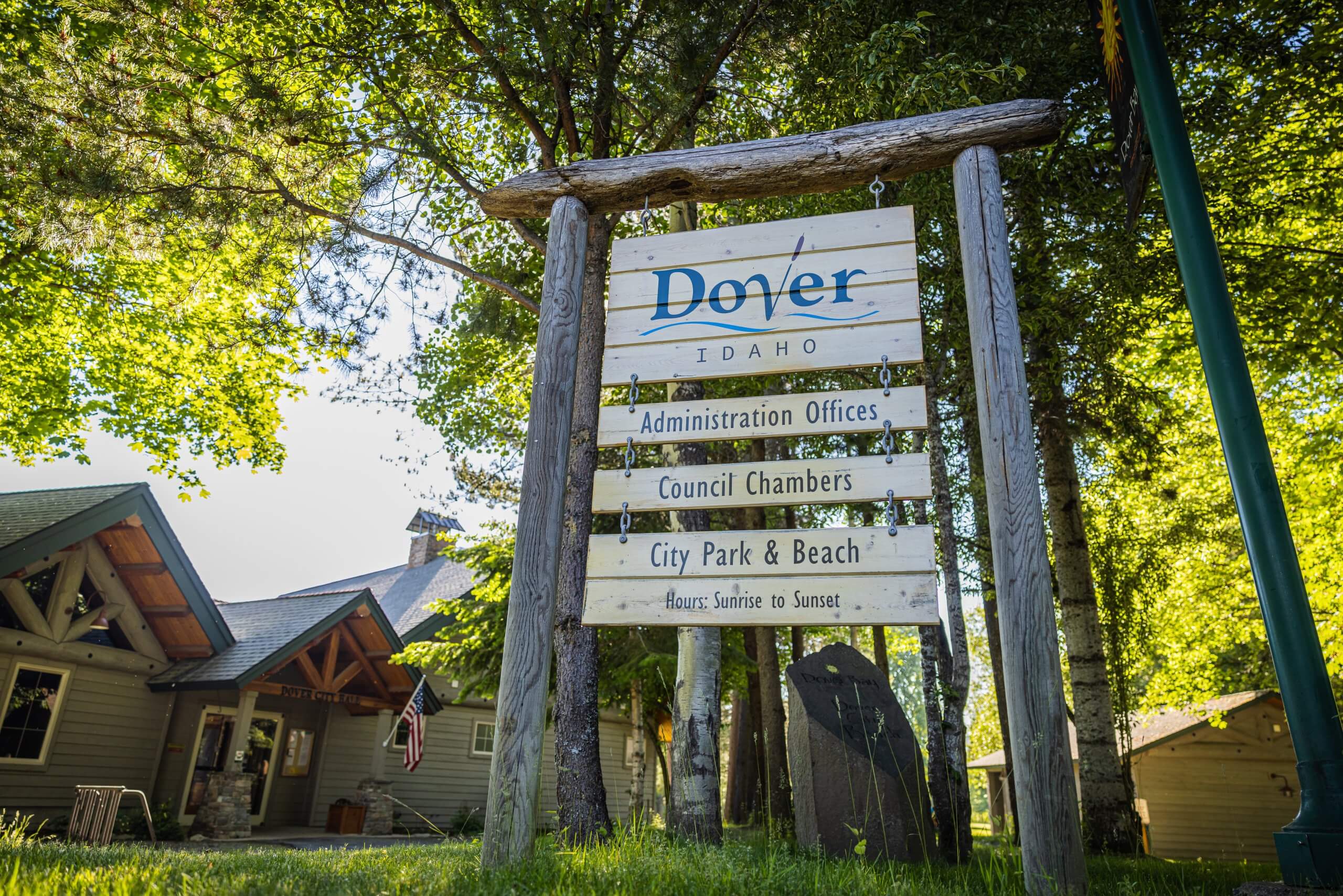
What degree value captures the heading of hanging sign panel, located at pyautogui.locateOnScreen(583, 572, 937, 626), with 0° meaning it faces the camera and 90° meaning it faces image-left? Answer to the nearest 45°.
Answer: approximately 0°

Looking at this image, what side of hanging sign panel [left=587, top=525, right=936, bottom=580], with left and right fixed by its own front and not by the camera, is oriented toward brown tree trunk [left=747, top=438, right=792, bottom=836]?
back

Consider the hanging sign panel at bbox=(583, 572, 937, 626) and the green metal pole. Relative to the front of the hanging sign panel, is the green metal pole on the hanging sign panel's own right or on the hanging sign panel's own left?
on the hanging sign panel's own left

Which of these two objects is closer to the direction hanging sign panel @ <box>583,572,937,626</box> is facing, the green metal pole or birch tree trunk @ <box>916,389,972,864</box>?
the green metal pole

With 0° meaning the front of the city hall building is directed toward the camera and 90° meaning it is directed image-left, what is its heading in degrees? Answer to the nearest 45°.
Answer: approximately 315°
